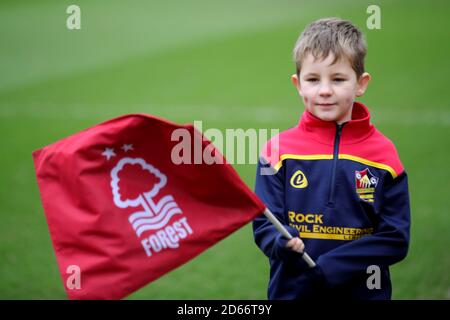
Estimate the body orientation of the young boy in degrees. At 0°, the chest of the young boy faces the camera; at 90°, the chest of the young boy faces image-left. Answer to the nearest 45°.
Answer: approximately 0°
